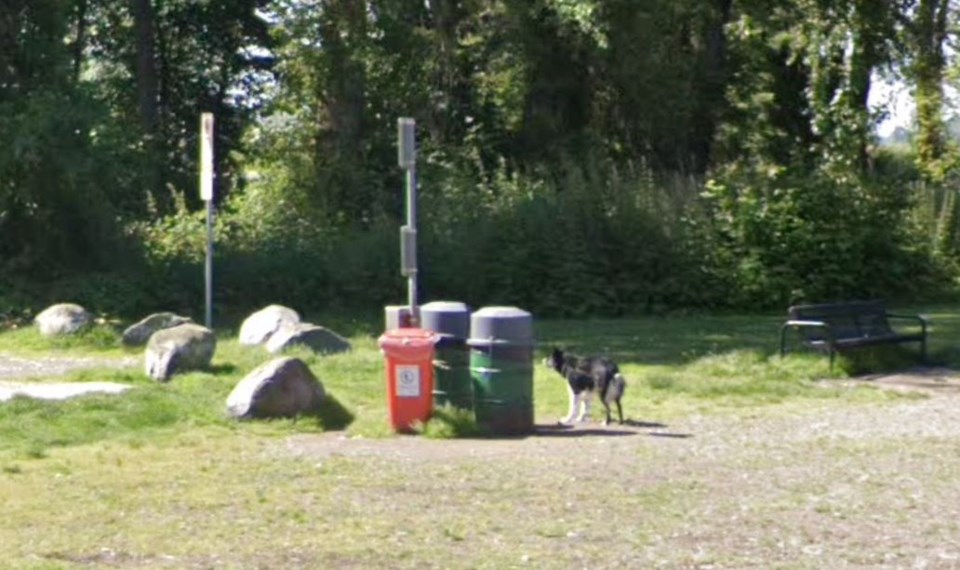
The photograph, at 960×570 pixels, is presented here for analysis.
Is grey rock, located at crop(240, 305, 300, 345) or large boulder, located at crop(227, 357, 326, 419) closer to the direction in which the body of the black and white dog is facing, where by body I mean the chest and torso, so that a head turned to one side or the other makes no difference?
the large boulder

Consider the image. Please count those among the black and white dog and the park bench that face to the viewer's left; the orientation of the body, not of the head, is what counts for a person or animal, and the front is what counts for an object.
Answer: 1

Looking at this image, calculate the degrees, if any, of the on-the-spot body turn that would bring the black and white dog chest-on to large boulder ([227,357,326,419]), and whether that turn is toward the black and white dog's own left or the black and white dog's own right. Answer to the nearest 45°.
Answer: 0° — it already faces it

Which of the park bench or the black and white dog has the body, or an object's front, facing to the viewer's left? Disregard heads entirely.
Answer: the black and white dog

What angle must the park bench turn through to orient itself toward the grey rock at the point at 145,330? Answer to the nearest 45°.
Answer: approximately 135° to its right

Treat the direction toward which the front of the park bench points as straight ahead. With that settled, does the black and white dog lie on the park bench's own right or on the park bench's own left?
on the park bench's own right

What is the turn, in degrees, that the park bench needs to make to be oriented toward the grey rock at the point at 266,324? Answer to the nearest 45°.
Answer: approximately 135° to its right

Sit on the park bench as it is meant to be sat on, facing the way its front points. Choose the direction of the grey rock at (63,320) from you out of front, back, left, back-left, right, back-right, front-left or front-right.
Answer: back-right

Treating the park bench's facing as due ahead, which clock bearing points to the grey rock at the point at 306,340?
The grey rock is roughly at 4 o'clock from the park bench.

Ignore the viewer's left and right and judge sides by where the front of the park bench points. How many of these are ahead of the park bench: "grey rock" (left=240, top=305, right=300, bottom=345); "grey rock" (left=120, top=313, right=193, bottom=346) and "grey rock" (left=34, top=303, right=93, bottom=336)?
0

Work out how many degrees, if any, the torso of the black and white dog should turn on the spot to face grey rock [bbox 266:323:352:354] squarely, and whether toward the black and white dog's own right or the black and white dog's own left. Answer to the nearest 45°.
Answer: approximately 45° to the black and white dog's own right

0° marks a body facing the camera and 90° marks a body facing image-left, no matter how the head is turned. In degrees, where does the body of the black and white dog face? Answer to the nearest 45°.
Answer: approximately 90°

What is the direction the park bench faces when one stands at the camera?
facing the viewer and to the right of the viewer
